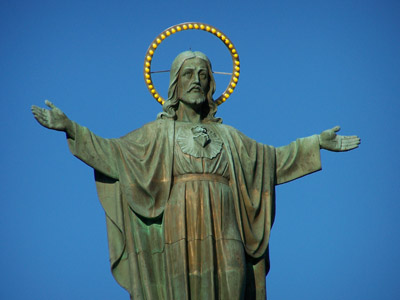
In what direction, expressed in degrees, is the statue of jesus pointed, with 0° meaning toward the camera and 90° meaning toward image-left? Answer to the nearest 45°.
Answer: approximately 0°
